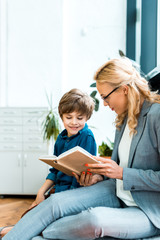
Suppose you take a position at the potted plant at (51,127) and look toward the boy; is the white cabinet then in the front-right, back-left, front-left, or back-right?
back-right

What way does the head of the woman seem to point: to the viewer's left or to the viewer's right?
to the viewer's left

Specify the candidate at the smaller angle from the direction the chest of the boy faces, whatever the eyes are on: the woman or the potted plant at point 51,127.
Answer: the woman

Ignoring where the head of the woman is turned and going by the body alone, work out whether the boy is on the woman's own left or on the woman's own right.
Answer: on the woman's own right

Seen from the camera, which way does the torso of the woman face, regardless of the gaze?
to the viewer's left

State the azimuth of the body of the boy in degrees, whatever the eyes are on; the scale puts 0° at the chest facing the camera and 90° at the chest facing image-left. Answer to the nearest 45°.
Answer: approximately 45°

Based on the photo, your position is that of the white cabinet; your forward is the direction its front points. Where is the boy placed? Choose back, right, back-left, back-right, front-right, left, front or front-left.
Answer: front

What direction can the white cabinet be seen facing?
toward the camera
